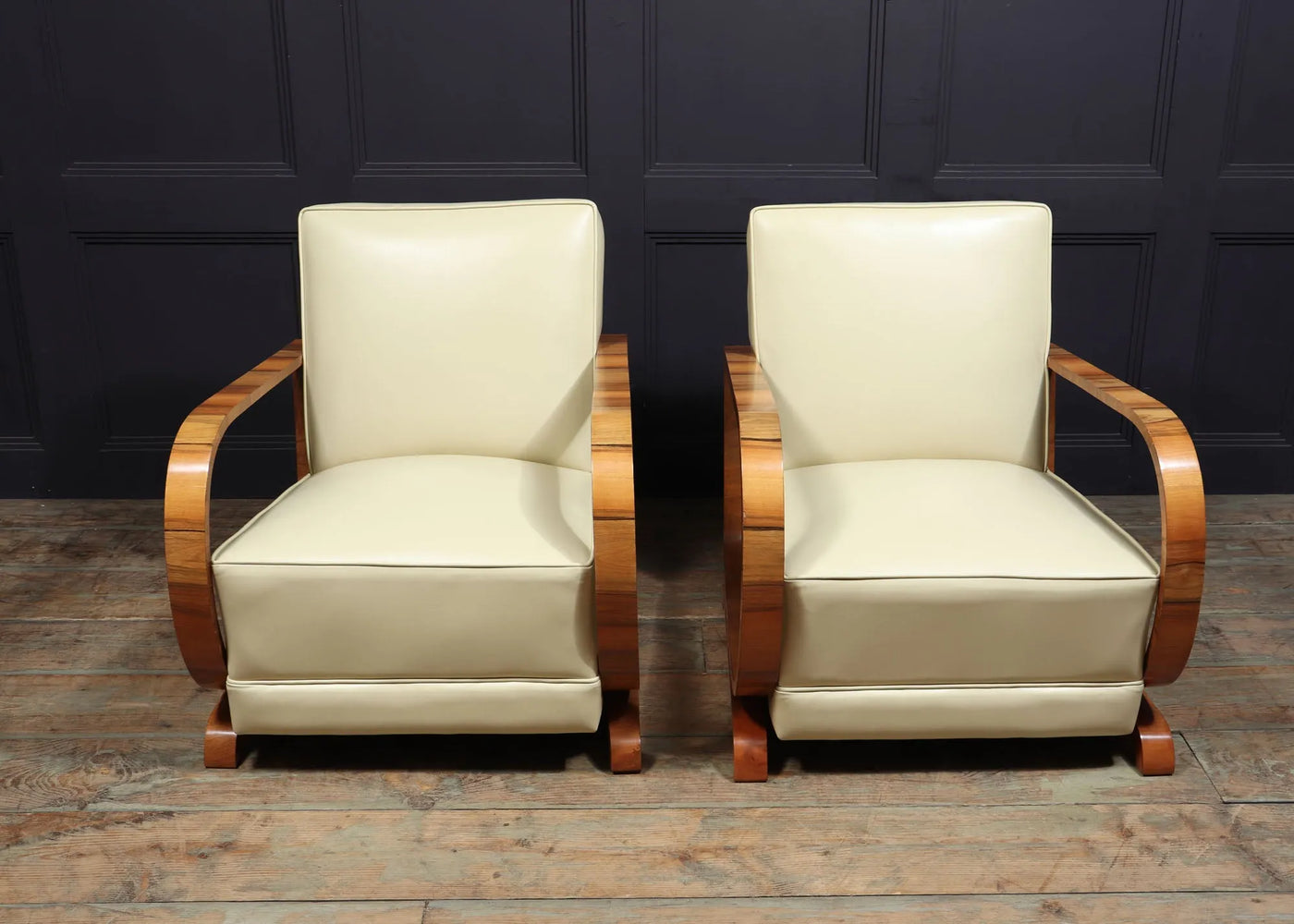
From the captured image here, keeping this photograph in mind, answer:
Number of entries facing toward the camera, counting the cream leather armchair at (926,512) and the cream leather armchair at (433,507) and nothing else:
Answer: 2

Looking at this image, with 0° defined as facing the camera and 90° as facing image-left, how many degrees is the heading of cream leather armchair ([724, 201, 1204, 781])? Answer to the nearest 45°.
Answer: approximately 0°

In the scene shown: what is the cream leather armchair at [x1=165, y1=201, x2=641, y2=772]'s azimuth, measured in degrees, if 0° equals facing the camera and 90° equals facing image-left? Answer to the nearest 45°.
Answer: approximately 0°

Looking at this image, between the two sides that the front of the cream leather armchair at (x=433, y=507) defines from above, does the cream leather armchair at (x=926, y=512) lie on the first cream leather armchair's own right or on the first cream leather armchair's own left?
on the first cream leather armchair's own left

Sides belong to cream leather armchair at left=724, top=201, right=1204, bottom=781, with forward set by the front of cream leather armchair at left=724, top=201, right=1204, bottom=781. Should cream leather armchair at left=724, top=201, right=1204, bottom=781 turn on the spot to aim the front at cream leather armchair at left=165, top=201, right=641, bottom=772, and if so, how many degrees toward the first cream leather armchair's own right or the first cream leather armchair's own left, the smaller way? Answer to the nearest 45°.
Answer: approximately 90° to the first cream leather armchair's own right
